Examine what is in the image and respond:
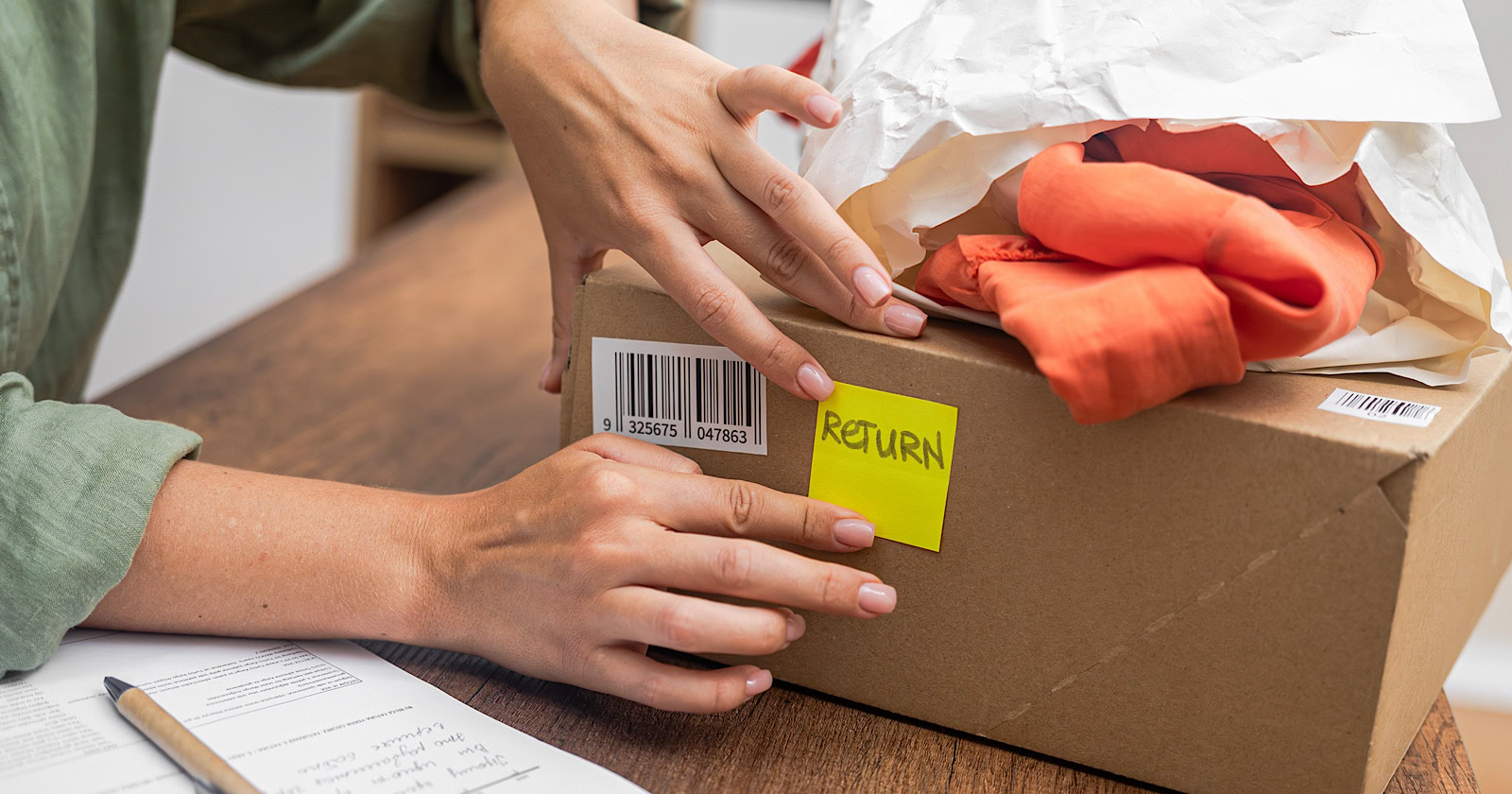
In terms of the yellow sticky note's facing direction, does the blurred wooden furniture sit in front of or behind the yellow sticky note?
behind

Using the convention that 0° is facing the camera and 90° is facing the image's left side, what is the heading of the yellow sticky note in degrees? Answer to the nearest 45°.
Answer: approximately 0°
